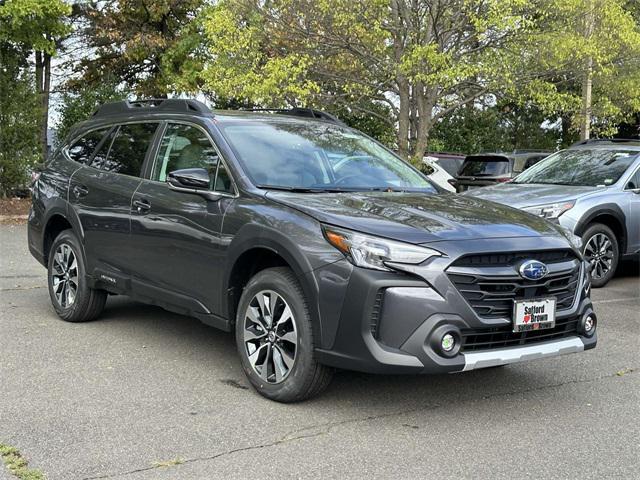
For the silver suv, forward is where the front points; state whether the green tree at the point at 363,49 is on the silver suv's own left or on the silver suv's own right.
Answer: on the silver suv's own right

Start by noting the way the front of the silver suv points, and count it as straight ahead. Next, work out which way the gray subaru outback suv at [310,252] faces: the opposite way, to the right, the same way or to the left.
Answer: to the left

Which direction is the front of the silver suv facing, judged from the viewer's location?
facing the viewer and to the left of the viewer

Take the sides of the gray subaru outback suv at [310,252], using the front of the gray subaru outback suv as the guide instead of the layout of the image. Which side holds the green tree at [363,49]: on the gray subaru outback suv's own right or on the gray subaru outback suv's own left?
on the gray subaru outback suv's own left

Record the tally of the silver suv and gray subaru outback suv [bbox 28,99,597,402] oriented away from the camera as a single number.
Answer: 0

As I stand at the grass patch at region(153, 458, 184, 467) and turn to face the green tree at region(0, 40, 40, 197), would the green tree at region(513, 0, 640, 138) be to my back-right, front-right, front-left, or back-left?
front-right

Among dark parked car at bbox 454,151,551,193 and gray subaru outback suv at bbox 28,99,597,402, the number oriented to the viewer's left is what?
0

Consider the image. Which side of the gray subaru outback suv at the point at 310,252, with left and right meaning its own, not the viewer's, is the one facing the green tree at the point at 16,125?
back

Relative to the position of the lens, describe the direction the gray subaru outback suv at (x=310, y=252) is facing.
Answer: facing the viewer and to the right of the viewer

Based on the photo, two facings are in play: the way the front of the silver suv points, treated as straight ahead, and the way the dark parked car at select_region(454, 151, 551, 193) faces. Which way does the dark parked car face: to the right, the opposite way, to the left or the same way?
the opposite way

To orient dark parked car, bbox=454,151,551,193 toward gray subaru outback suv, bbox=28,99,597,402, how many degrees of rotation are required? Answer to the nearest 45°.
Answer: approximately 135° to its right

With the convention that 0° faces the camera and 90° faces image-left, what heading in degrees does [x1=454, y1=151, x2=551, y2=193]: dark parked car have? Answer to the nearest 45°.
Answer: approximately 225°

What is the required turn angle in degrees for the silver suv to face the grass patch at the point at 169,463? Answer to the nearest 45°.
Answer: approximately 45° to its left

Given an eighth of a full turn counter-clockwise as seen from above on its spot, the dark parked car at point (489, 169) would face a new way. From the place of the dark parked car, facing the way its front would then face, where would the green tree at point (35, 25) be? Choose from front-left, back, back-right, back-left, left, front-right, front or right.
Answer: left
